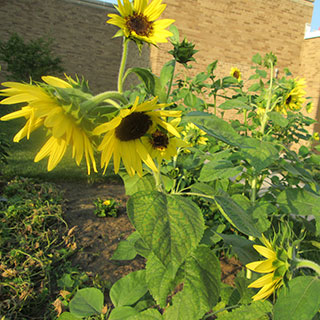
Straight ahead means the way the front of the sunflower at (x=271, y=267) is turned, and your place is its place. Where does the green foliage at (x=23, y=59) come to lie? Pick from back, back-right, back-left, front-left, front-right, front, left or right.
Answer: front-right

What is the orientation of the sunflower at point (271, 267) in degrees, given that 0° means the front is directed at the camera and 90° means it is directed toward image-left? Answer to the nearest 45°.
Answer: approximately 90°

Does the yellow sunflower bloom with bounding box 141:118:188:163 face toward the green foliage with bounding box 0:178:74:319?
no

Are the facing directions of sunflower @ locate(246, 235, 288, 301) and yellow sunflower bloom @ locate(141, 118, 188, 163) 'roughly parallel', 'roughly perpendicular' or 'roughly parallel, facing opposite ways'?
roughly perpendicular

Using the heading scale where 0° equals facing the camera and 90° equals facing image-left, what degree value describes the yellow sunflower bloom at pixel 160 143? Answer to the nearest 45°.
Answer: approximately 0°
